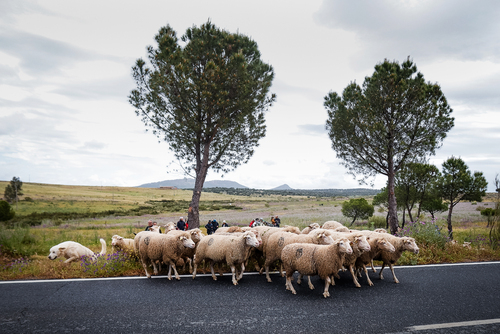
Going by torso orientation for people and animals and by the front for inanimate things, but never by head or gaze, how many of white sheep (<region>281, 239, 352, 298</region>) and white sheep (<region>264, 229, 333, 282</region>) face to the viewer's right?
2

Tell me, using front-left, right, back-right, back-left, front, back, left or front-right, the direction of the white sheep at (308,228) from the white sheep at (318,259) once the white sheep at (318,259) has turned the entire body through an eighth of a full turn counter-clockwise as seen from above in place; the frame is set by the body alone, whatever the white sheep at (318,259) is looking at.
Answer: front-left

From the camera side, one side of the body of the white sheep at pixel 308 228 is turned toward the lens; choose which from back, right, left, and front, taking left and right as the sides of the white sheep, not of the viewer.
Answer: right

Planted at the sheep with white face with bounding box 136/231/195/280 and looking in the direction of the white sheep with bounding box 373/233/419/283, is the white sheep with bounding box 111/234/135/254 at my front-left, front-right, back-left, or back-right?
back-left

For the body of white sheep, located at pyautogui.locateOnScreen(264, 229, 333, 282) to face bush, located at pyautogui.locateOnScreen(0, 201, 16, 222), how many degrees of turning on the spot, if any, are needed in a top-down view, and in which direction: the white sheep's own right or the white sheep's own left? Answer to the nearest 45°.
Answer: approximately 135° to the white sheep's own left

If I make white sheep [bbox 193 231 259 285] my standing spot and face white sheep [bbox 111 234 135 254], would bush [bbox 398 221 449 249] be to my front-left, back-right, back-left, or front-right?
back-right

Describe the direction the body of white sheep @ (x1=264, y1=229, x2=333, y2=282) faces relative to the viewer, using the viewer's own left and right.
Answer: facing to the right of the viewer

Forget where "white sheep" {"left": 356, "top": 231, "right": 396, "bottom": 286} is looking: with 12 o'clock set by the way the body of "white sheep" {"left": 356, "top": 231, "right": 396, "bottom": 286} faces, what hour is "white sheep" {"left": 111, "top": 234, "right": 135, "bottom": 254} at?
"white sheep" {"left": 111, "top": 234, "right": 135, "bottom": 254} is roughly at 6 o'clock from "white sheep" {"left": 356, "top": 231, "right": 396, "bottom": 286}.

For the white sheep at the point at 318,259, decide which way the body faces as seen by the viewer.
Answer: to the viewer's right

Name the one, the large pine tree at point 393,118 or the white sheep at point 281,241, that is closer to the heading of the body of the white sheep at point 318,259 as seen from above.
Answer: the large pine tree

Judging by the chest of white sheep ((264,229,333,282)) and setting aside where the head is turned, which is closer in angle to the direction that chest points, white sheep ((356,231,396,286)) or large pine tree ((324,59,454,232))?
the white sheep

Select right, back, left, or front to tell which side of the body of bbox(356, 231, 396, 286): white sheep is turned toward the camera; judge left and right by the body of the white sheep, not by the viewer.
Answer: right

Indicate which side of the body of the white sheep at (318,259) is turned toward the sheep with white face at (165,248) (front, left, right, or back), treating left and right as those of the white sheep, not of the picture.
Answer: back

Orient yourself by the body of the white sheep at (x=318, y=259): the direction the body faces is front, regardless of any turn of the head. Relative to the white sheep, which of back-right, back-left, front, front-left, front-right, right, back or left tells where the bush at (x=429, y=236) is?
front-left
